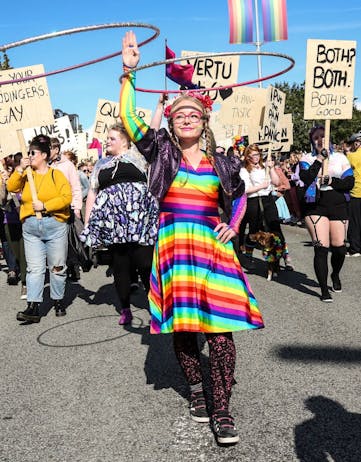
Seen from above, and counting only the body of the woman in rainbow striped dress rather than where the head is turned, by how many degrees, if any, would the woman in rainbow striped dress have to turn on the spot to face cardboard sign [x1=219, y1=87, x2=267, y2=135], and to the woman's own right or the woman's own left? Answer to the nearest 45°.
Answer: approximately 180°

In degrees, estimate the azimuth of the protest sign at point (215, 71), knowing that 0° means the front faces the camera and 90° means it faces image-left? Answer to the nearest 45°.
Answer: approximately 0°

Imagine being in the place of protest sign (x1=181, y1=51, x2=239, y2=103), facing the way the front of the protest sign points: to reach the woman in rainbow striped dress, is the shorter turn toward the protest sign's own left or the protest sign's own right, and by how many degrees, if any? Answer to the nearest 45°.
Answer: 0° — it already faces them

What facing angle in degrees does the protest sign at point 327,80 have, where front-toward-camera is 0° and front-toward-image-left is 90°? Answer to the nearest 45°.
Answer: approximately 0°
